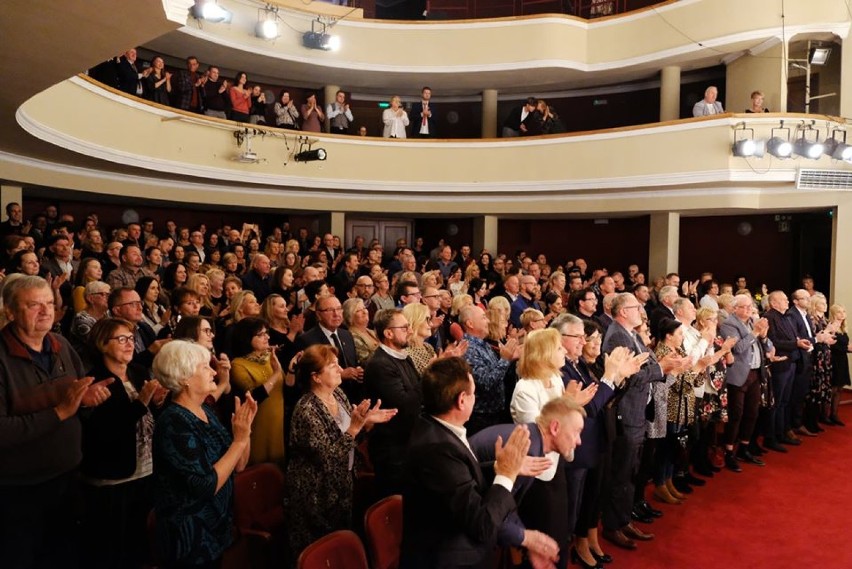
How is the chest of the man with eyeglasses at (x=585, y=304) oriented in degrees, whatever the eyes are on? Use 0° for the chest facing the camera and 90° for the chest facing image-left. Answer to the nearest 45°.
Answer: approximately 315°

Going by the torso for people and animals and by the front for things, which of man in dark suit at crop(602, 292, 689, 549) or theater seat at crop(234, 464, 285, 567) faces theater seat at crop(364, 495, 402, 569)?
theater seat at crop(234, 464, 285, 567)

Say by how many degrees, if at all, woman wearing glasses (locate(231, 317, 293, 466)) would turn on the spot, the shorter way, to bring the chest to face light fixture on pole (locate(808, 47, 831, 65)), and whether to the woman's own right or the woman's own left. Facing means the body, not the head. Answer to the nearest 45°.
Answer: approximately 90° to the woman's own left

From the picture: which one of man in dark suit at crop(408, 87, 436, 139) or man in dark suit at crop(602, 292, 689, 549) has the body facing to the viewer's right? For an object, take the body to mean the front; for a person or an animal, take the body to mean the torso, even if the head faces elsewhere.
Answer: man in dark suit at crop(602, 292, 689, 549)

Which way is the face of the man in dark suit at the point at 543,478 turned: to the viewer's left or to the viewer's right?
to the viewer's right

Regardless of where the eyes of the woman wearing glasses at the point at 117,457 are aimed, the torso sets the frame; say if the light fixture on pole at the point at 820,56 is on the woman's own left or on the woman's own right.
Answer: on the woman's own left

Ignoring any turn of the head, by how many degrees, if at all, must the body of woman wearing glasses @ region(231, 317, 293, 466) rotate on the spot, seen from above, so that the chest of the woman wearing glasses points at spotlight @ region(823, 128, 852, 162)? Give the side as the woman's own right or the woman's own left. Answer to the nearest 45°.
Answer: approximately 90° to the woman's own left

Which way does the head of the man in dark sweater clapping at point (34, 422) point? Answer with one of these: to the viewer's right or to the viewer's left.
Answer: to the viewer's right

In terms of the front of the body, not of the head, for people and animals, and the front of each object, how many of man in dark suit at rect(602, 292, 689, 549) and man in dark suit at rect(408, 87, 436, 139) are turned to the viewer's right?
1

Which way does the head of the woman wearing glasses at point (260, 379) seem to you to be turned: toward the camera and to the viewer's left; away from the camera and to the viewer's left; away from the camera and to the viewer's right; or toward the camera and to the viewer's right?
toward the camera and to the viewer's right

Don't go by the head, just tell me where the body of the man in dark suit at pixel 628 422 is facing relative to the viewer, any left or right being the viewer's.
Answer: facing to the right of the viewer

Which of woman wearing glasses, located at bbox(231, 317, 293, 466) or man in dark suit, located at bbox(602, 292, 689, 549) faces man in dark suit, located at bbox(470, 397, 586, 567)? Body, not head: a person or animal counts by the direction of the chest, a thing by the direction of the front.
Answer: the woman wearing glasses

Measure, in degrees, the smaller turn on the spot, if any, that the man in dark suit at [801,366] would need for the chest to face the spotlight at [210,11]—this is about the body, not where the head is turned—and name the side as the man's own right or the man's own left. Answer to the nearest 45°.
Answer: approximately 135° to the man's own right

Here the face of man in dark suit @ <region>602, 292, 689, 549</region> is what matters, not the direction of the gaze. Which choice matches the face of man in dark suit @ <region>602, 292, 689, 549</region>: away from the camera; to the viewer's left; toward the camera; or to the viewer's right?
to the viewer's right

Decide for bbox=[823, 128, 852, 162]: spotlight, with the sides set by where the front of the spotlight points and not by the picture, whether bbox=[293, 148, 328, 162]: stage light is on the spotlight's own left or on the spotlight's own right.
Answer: on the spotlight's own right

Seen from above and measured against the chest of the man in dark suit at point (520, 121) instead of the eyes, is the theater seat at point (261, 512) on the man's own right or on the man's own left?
on the man's own right
